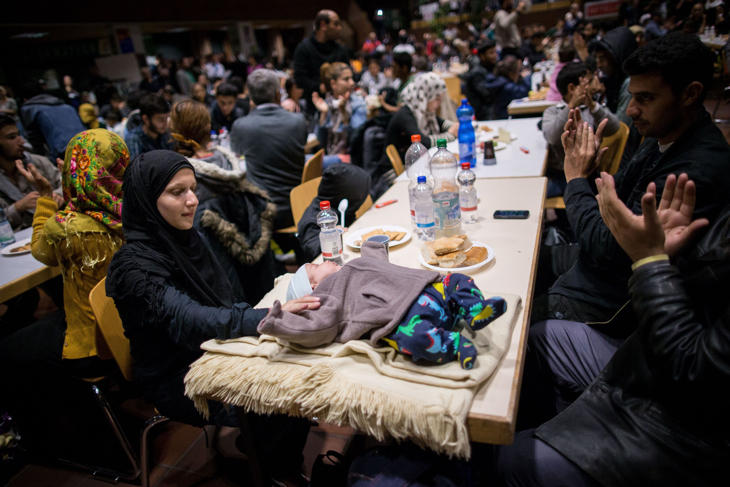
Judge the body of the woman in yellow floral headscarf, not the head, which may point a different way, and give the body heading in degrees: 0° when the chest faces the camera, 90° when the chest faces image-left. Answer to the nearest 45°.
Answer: approximately 135°

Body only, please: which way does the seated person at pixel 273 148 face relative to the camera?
away from the camera

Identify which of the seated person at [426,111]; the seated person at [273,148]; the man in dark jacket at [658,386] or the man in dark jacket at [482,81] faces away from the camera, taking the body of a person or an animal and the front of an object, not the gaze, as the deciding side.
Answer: the seated person at [273,148]

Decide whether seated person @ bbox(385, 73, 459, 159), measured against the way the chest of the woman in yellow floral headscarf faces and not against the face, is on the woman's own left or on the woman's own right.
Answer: on the woman's own right

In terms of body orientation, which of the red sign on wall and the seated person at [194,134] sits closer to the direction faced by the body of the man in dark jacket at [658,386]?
the seated person

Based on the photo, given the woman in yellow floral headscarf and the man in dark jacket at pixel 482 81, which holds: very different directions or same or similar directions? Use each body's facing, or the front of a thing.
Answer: very different directions

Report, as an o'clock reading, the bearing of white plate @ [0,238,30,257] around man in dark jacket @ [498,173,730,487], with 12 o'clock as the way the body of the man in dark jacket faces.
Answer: The white plate is roughly at 12 o'clock from the man in dark jacket.

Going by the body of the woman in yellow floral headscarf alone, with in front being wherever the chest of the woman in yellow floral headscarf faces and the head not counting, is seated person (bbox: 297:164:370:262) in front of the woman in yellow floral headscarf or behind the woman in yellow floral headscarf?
behind

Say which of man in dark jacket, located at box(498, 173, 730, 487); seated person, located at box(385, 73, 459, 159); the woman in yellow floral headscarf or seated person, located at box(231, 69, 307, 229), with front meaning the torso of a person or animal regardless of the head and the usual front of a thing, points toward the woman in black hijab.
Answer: the man in dark jacket

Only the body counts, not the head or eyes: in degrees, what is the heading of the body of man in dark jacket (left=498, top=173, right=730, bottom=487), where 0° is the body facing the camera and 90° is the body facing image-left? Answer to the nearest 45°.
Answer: approximately 90°
